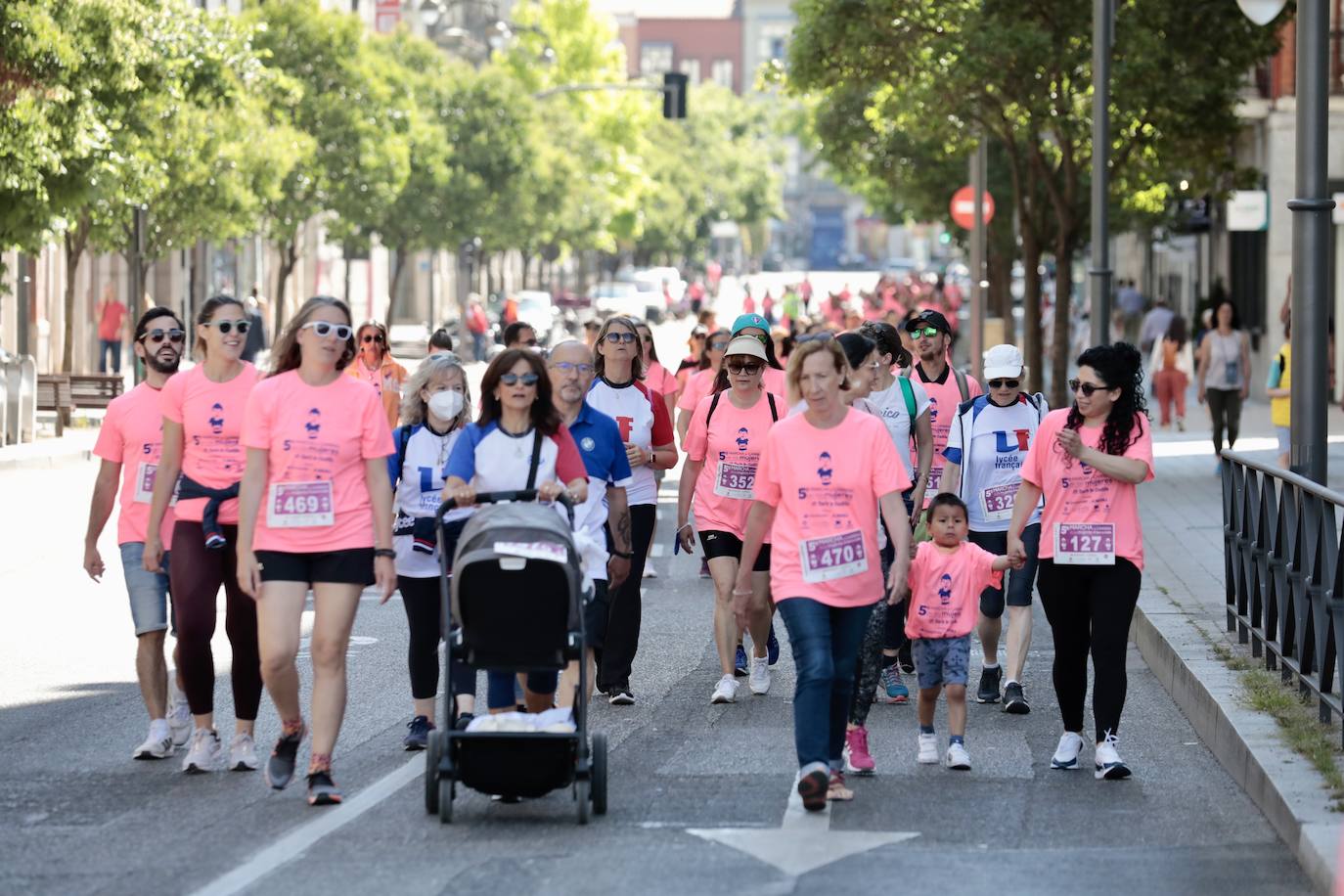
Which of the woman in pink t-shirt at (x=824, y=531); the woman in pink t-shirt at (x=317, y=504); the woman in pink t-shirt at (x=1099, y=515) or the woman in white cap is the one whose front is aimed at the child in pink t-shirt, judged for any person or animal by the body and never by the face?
the woman in white cap

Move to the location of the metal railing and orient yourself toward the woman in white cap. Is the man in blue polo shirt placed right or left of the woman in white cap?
left

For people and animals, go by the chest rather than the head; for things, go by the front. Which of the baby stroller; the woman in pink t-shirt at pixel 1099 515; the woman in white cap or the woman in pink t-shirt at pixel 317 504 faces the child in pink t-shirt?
the woman in white cap

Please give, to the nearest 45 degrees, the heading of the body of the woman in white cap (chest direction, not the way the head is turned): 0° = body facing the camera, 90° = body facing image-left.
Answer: approximately 0°

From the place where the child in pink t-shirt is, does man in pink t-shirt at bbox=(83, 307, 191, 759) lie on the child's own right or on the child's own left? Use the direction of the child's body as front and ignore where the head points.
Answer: on the child's own right

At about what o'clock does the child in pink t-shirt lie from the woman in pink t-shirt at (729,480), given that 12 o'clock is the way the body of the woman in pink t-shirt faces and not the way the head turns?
The child in pink t-shirt is roughly at 11 o'clock from the woman in pink t-shirt.

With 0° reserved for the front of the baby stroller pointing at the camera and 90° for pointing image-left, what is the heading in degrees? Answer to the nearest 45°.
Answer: approximately 0°
